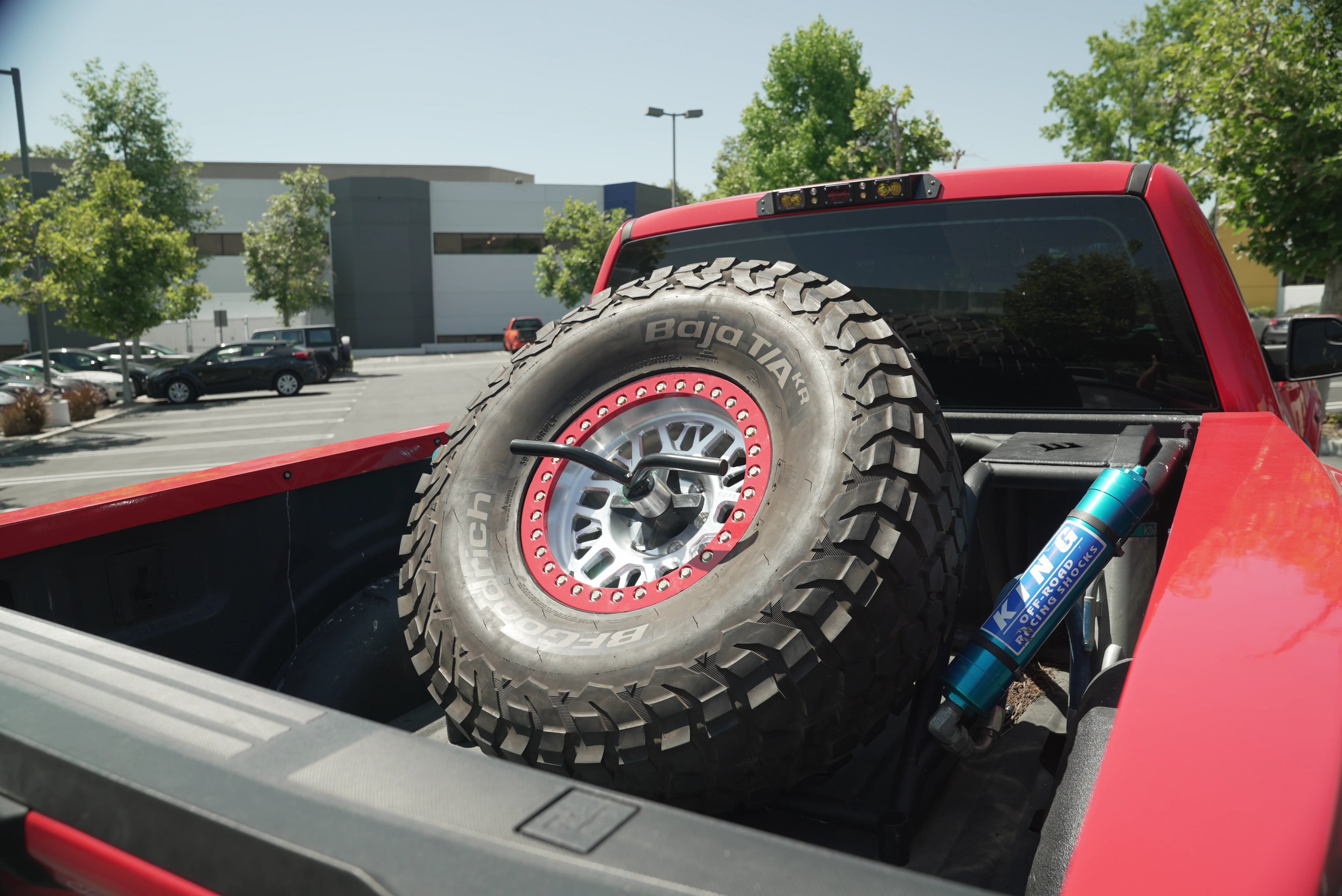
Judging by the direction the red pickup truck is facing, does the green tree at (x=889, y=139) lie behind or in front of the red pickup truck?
in front

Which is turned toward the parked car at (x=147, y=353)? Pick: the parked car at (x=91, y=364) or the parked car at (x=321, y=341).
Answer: the parked car at (x=321, y=341)

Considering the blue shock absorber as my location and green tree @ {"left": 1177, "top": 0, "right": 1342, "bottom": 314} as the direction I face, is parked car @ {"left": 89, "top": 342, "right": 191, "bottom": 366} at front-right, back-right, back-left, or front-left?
front-left

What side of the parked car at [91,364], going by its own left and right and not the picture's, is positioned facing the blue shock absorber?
left

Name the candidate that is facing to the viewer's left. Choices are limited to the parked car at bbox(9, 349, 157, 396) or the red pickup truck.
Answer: the parked car

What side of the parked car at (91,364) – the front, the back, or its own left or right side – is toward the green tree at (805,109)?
back

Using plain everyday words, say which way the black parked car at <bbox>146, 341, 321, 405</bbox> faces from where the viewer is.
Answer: facing to the left of the viewer

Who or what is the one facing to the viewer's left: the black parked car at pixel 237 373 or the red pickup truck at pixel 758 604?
the black parked car

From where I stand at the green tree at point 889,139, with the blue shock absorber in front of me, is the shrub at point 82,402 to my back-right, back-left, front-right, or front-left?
front-right

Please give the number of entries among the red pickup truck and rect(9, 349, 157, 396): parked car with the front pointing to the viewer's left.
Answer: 1

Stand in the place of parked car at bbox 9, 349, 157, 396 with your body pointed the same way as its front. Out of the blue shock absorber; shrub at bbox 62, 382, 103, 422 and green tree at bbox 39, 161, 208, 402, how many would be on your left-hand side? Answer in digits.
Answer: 3

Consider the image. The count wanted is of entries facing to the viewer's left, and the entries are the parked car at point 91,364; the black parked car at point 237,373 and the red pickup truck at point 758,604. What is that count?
2

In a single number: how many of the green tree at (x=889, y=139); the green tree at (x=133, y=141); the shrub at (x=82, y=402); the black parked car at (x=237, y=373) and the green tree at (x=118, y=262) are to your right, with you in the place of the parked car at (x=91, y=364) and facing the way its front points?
1
